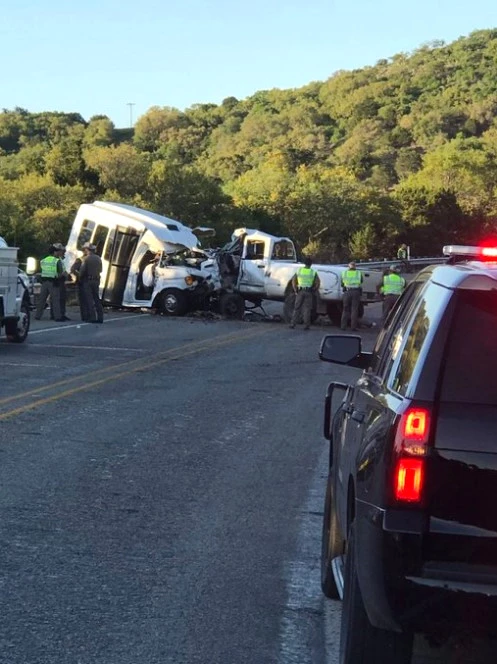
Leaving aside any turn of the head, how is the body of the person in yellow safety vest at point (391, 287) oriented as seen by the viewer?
away from the camera

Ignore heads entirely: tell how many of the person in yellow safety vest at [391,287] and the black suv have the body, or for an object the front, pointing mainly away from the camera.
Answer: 2

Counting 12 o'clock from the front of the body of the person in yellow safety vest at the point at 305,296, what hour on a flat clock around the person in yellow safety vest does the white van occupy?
The white van is roughly at 10 o'clock from the person in yellow safety vest.

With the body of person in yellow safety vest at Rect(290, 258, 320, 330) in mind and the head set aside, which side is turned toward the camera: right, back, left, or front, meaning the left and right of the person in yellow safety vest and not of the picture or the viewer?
back

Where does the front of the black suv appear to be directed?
away from the camera

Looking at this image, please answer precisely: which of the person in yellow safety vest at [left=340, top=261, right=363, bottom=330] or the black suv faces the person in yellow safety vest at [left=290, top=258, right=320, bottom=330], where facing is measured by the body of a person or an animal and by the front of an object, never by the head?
the black suv
